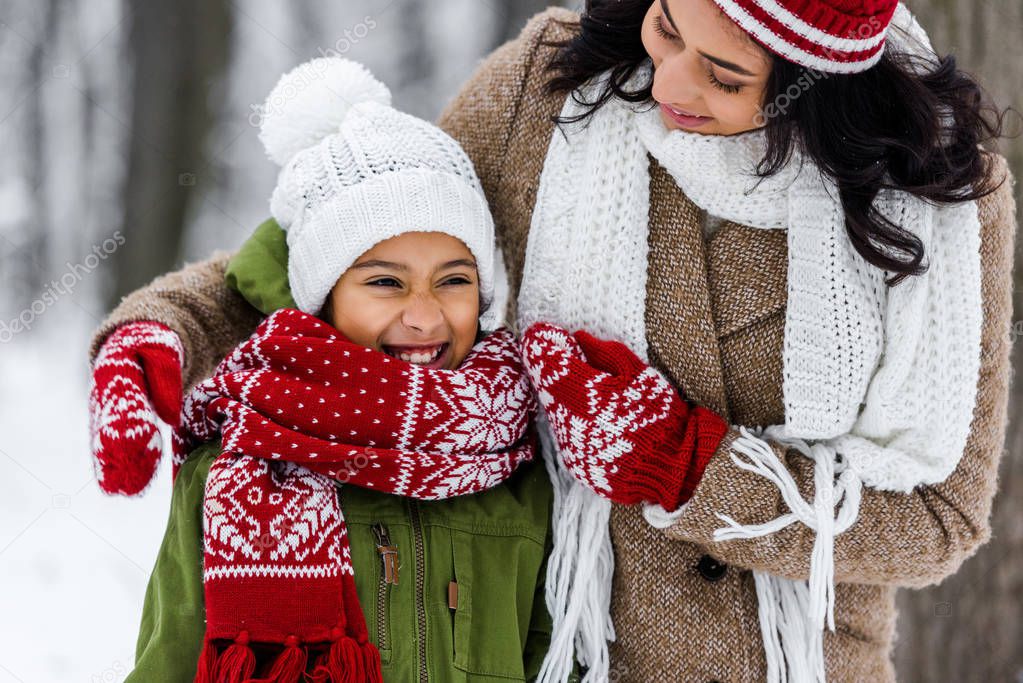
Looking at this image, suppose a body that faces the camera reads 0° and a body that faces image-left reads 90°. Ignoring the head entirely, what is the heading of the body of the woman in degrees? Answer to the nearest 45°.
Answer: approximately 45°

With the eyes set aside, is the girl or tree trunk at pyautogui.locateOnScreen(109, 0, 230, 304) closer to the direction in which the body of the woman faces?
the girl

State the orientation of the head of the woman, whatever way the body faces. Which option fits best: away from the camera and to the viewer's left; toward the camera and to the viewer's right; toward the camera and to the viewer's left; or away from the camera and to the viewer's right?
toward the camera and to the viewer's left

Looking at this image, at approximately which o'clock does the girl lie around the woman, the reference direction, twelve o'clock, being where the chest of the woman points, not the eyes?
The girl is roughly at 1 o'clock from the woman.
